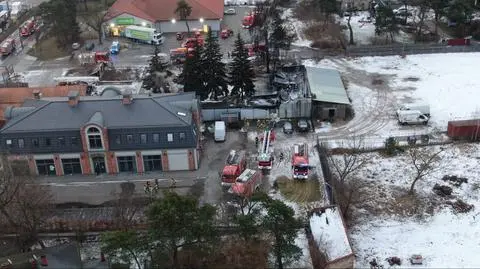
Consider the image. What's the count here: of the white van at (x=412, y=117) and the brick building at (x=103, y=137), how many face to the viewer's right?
1

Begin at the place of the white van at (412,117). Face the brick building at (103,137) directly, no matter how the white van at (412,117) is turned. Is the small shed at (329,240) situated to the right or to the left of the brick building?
left

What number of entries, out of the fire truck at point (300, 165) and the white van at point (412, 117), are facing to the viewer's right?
1
